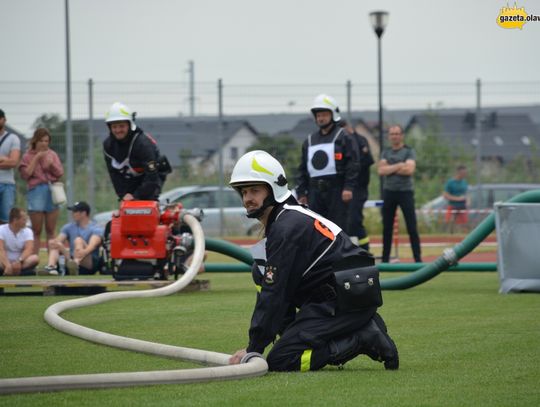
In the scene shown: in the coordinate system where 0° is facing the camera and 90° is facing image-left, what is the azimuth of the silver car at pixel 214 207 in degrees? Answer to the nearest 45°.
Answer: approximately 90°

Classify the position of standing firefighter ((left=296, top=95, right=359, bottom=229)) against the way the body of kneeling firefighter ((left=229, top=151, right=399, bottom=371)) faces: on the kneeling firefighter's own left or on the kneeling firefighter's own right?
on the kneeling firefighter's own right

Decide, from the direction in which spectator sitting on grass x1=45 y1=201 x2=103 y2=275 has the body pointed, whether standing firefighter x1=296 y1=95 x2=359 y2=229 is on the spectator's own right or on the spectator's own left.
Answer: on the spectator's own left

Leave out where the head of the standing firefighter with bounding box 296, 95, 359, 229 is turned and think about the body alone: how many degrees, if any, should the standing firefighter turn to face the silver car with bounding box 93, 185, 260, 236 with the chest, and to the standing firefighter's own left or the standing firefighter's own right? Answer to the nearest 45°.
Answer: approximately 135° to the standing firefighter's own right

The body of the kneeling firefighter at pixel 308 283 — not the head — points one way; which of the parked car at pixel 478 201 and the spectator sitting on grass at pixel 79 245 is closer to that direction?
the spectator sitting on grass

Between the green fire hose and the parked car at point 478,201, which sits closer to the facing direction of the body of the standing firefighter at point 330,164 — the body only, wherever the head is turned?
the green fire hose

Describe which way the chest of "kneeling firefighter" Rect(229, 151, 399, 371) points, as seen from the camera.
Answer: to the viewer's left

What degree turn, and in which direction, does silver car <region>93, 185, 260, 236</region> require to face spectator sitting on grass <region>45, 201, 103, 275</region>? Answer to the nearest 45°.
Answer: approximately 90° to its left
